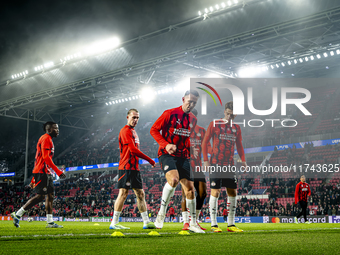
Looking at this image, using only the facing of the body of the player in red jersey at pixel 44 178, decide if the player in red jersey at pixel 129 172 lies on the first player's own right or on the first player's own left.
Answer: on the first player's own right

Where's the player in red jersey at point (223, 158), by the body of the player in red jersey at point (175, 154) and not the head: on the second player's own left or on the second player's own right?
on the second player's own left

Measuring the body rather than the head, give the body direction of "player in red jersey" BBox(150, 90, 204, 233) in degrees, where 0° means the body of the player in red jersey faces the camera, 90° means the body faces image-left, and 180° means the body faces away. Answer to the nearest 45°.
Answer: approximately 315°

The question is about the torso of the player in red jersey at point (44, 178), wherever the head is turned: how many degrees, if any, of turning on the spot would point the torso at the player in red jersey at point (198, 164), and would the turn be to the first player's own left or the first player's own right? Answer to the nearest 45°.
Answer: approximately 45° to the first player's own right

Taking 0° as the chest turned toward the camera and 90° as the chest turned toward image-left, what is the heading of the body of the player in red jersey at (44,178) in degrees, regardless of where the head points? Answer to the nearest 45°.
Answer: approximately 270°

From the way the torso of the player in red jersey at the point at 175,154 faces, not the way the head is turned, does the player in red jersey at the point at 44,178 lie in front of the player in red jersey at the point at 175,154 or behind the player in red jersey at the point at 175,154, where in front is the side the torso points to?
behind

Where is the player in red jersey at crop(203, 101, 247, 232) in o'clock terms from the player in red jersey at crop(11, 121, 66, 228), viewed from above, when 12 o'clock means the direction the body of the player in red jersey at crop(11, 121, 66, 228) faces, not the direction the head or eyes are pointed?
the player in red jersey at crop(203, 101, 247, 232) is roughly at 1 o'clock from the player in red jersey at crop(11, 121, 66, 228).

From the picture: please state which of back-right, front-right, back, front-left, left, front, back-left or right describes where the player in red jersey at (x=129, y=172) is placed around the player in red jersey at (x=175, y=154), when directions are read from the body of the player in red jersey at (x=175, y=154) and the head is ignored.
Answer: back

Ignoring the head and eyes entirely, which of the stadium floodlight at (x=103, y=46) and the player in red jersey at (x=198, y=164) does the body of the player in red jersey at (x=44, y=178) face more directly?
the player in red jersey

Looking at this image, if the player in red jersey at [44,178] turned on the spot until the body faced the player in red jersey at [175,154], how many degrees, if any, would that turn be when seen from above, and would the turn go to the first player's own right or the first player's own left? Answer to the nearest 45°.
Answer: approximately 45° to the first player's own right

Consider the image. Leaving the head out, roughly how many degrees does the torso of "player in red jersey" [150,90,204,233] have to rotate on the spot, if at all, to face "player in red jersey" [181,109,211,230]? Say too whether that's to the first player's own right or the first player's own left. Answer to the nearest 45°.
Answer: approximately 135° to the first player's own left
